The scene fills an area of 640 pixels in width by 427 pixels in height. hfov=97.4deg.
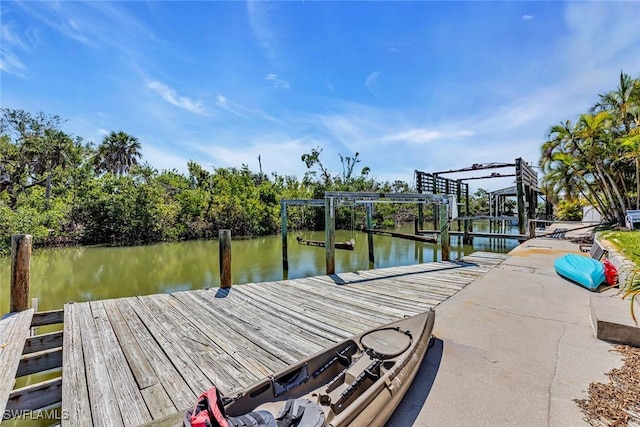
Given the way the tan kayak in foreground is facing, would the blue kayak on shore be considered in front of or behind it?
in front

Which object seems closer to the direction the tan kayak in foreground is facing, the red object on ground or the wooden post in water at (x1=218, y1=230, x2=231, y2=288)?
the red object on ground

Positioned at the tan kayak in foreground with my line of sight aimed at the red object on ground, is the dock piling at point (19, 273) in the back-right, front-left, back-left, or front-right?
back-left

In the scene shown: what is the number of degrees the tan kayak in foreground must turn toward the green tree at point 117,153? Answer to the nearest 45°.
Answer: approximately 90° to its left

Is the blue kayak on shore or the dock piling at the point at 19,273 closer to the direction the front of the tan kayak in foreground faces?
the blue kayak on shore

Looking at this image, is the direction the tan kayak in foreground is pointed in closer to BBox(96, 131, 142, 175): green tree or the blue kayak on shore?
the blue kayak on shore

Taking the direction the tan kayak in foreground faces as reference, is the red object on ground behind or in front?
in front

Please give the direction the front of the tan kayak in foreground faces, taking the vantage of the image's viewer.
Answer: facing away from the viewer and to the right of the viewer

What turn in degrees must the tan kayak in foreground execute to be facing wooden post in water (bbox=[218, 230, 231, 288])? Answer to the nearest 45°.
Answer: approximately 90° to its left

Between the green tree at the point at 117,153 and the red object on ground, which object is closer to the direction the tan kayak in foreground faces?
the red object on ground

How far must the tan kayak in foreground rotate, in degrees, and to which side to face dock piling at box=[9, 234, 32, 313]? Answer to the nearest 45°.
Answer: approximately 90° to its left

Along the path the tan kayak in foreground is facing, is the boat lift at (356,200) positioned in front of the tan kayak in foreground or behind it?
in front
